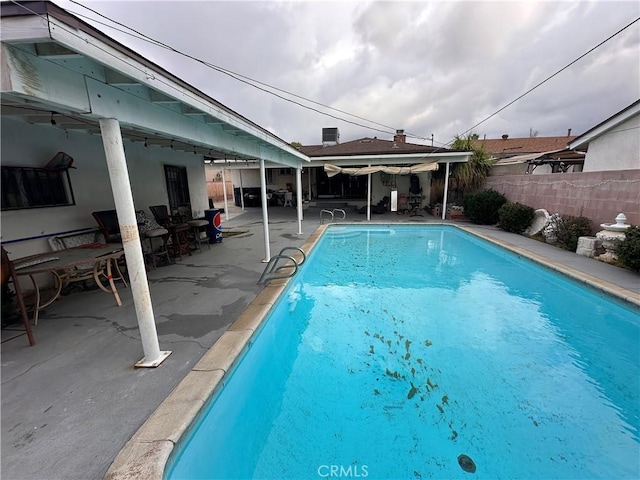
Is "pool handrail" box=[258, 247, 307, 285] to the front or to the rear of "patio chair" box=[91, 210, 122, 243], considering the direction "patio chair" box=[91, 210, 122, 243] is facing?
to the front

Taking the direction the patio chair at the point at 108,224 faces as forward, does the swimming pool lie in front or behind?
in front

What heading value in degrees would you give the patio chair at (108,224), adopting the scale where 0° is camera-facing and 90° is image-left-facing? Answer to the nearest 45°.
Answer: approximately 315°

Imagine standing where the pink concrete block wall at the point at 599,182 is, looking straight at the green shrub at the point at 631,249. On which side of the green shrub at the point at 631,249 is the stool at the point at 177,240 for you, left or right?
right

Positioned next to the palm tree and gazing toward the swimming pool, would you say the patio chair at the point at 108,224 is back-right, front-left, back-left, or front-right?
front-right

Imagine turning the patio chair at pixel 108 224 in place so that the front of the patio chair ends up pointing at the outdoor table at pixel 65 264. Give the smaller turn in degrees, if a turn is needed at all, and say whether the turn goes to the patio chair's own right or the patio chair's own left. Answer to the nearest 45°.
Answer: approximately 45° to the patio chair's own right

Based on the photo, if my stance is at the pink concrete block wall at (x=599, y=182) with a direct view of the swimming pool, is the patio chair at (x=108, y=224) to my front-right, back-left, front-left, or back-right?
front-right
